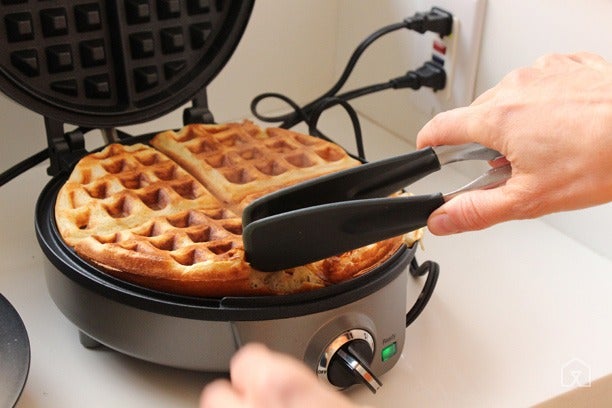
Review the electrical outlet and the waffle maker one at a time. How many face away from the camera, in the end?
0

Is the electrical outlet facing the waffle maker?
yes

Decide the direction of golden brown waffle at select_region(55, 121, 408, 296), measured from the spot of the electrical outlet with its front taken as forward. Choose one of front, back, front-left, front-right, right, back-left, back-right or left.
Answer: front

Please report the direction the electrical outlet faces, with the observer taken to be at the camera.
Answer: facing the viewer and to the left of the viewer

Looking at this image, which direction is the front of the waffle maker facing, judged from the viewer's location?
facing the viewer and to the right of the viewer

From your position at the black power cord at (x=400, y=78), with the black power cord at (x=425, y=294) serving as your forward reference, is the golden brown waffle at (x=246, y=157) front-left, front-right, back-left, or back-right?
front-right

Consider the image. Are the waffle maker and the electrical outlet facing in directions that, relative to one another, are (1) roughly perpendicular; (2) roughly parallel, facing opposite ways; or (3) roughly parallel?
roughly perpendicular
